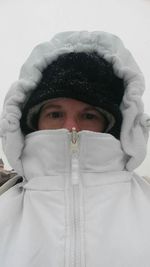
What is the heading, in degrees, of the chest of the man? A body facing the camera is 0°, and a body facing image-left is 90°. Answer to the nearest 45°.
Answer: approximately 0°
